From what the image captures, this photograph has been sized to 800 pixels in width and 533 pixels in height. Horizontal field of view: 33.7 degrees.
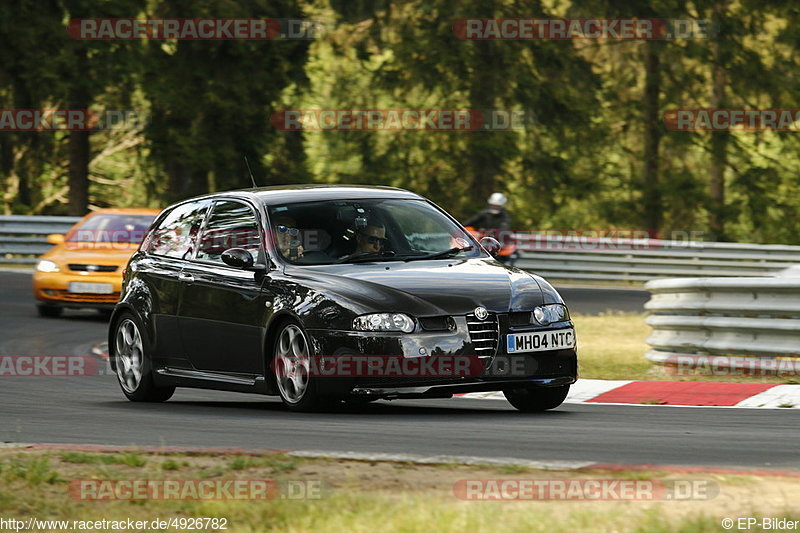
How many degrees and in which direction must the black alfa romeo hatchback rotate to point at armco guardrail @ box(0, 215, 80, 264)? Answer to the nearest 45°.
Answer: approximately 135° to its left

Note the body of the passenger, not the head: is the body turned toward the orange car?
no

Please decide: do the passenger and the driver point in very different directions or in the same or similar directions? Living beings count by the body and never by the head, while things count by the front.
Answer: same or similar directions

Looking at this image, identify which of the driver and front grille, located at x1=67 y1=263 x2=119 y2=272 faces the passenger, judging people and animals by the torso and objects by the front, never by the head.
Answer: the front grille

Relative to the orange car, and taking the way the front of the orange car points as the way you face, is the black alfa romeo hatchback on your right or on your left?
on your left

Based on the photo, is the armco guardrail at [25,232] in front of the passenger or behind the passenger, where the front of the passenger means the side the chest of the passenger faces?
behind

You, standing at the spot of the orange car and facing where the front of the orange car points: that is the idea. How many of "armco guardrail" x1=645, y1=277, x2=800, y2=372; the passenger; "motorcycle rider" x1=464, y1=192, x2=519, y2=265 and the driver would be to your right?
0

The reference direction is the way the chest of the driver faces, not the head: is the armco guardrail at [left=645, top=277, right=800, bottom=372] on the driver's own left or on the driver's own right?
on the driver's own left

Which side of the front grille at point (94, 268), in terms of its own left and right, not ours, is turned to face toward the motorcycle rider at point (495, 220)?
left

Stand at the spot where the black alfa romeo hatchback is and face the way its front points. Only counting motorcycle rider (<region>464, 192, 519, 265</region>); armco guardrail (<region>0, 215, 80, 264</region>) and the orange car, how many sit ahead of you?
0

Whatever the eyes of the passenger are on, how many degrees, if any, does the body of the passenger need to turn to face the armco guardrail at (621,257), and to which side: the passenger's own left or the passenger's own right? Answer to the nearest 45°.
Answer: approximately 135° to the passenger's own left

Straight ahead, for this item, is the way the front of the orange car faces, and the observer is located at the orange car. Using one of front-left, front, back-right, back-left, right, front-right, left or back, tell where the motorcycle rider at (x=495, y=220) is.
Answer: back-left

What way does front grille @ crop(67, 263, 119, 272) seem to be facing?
toward the camera

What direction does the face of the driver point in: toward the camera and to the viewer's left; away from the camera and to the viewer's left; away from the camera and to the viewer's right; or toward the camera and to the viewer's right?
toward the camera and to the viewer's right

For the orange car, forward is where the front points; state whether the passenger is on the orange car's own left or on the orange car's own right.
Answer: on the orange car's own left

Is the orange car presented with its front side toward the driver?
yes

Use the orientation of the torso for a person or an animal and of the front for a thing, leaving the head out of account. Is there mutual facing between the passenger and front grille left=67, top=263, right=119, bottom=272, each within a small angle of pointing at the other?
no

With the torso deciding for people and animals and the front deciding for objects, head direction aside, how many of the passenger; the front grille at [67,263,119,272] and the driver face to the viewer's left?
0

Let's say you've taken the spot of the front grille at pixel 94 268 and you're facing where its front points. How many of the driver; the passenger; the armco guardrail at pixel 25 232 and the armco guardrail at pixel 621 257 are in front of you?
2

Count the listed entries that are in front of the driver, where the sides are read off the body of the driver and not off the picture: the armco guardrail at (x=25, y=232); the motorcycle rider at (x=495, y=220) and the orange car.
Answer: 0
